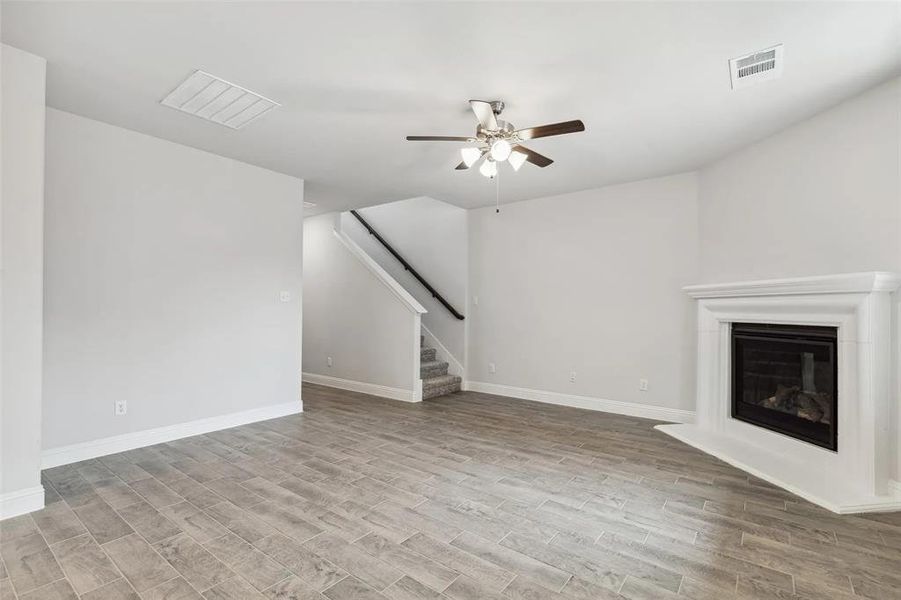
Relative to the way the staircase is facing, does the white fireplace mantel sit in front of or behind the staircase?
in front

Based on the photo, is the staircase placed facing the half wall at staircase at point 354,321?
no

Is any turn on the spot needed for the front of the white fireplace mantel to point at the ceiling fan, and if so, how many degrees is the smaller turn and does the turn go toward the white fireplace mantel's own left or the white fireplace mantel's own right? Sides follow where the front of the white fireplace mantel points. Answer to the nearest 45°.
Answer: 0° — it already faces it

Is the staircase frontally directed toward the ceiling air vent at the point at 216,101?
no

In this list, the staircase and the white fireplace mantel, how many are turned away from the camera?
0

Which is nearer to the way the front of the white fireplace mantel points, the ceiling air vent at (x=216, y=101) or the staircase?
the ceiling air vent

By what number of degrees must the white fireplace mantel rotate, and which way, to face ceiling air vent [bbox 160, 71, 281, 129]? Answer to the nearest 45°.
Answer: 0° — it already faces it

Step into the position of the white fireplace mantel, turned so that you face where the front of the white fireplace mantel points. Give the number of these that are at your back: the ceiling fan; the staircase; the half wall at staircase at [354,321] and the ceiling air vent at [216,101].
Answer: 0

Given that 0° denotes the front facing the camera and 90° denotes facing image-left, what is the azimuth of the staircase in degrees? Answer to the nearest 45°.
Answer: approximately 315°

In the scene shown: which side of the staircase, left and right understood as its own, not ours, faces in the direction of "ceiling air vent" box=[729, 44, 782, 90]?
front

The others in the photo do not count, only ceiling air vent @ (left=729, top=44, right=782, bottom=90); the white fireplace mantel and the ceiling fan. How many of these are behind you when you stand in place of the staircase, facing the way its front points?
0

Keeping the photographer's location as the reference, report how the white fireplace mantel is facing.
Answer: facing the viewer and to the left of the viewer

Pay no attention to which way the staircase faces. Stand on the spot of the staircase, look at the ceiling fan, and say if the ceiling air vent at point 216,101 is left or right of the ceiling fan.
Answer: right

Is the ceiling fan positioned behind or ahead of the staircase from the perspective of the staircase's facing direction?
ahead
